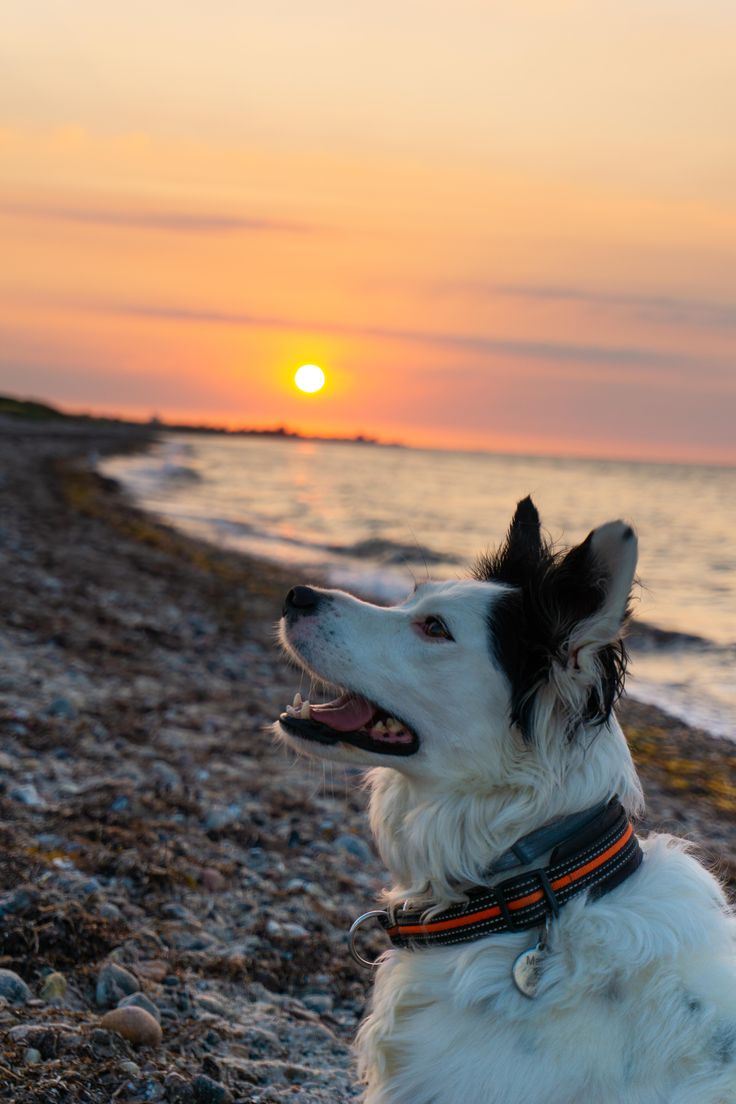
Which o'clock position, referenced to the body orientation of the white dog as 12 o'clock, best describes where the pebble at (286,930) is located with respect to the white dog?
The pebble is roughly at 2 o'clock from the white dog.

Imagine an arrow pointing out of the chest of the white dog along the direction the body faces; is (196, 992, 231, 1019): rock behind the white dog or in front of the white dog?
in front

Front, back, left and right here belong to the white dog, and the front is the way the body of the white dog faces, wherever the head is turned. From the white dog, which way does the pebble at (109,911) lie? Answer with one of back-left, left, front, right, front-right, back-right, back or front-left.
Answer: front-right

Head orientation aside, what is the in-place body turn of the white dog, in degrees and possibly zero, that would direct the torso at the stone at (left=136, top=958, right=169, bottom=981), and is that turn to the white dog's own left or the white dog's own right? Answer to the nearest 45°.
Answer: approximately 45° to the white dog's own right

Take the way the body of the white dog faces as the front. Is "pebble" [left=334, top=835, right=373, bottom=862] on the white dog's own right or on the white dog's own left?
on the white dog's own right

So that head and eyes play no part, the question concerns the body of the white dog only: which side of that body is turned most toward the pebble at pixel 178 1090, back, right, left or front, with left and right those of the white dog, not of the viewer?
front

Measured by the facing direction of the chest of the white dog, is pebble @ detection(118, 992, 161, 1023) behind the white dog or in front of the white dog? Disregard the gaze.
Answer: in front

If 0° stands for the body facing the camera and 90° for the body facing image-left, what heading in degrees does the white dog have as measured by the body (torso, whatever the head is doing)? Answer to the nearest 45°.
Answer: approximately 90°
